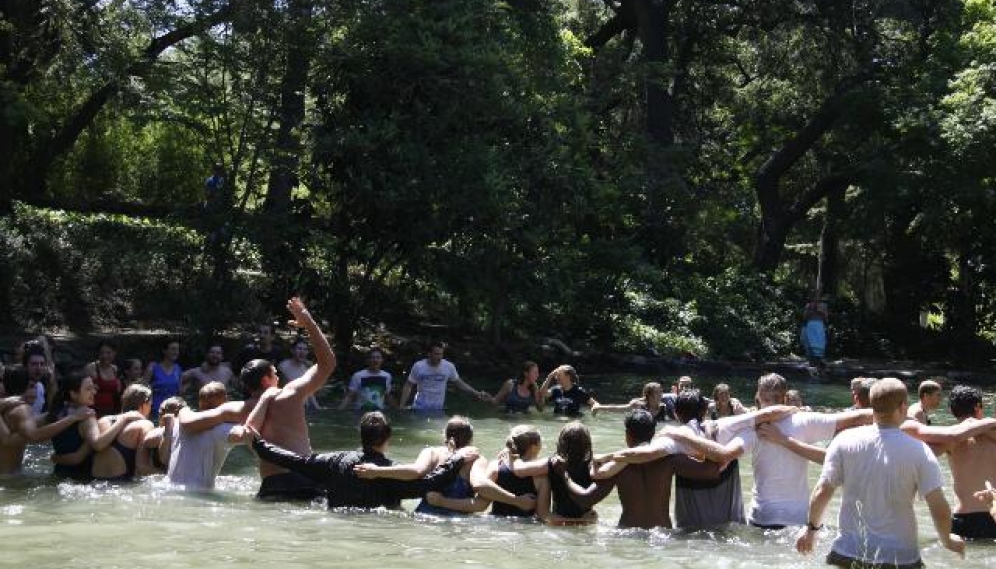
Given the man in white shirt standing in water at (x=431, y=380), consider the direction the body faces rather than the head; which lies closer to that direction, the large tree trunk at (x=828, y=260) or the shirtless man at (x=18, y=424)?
the shirtless man

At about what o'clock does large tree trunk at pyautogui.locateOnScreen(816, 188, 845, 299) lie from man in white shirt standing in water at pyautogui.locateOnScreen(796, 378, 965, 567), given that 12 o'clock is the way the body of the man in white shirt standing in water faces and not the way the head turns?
The large tree trunk is roughly at 12 o'clock from the man in white shirt standing in water.

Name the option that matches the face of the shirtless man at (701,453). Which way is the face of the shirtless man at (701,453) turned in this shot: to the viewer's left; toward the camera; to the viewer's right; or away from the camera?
away from the camera

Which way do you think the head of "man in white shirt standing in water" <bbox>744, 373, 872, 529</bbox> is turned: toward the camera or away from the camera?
away from the camera

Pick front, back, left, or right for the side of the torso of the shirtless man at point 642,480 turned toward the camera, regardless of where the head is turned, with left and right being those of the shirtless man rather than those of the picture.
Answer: back

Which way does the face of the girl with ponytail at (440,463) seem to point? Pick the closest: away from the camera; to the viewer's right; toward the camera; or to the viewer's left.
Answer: away from the camera

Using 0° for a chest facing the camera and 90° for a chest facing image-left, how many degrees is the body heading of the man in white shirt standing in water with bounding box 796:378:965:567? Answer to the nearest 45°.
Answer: approximately 180°

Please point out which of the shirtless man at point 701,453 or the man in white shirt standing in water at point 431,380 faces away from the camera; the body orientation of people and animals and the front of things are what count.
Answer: the shirtless man

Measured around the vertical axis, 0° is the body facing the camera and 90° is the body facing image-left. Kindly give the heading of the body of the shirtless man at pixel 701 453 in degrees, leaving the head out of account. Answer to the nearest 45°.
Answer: approximately 180°

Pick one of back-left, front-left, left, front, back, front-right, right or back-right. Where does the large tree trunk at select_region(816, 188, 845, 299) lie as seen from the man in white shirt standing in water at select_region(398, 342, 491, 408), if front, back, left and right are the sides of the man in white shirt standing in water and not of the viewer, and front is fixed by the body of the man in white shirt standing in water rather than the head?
back-left

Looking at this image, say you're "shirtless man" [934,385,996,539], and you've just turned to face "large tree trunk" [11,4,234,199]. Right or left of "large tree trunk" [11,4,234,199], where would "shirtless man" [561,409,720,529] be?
left
